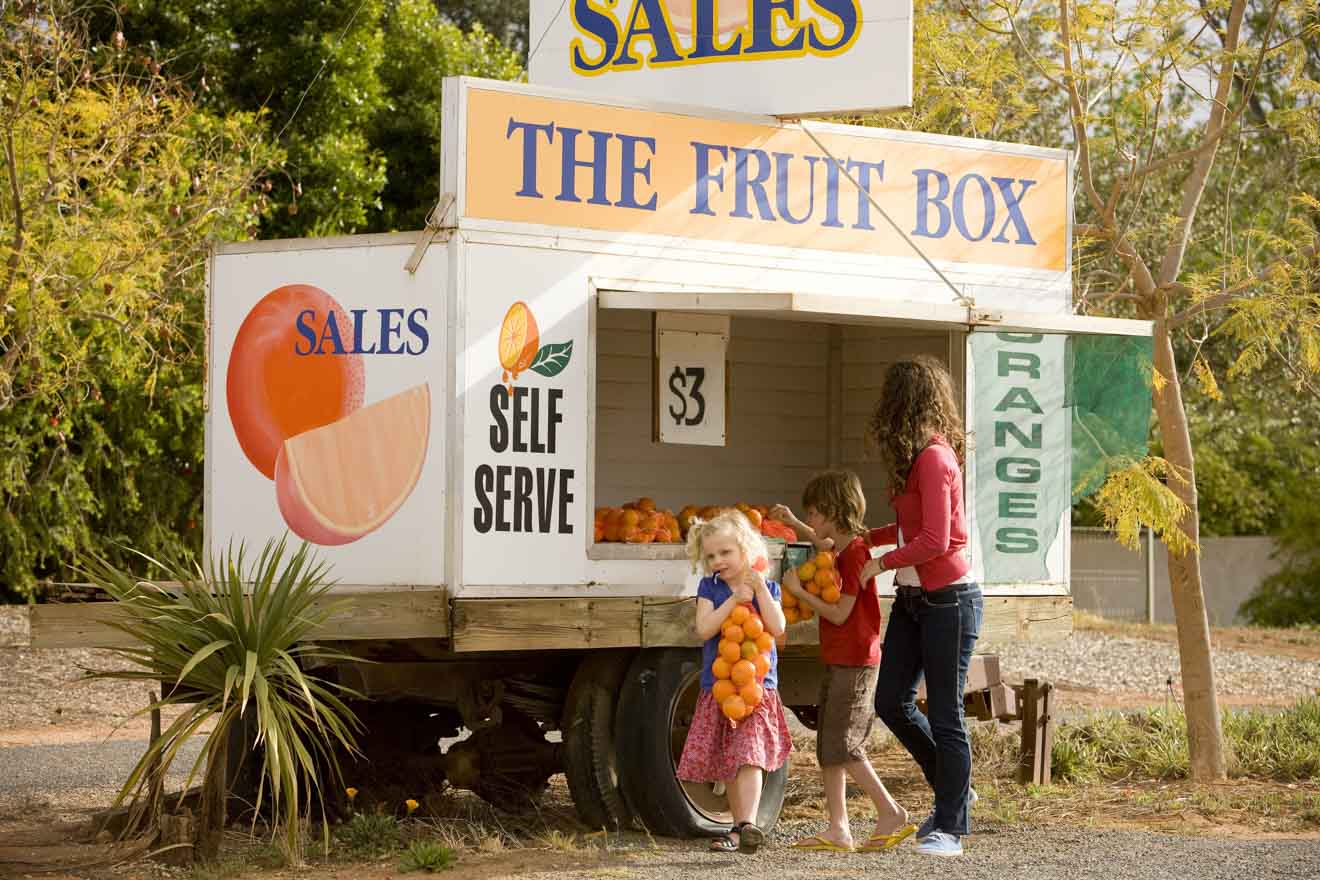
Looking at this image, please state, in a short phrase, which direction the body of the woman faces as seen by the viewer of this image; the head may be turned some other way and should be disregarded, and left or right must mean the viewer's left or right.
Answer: facing to the left of the viewer

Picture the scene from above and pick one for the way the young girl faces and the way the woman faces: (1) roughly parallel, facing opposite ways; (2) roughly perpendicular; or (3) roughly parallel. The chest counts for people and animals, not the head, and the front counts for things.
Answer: roughly perpendicular

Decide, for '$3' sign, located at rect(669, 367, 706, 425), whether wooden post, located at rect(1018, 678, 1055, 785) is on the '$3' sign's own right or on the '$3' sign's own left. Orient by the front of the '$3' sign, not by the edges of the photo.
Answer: on the '$3' sign's own left

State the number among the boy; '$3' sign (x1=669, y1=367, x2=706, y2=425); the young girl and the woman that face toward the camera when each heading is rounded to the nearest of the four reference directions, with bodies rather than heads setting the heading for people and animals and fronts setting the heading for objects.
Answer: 2

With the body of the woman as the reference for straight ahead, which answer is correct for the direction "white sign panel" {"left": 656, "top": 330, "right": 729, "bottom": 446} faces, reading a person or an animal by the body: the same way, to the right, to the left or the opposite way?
to the left

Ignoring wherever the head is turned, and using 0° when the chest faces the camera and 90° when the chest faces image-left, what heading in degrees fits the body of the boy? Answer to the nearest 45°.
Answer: approximately 90°

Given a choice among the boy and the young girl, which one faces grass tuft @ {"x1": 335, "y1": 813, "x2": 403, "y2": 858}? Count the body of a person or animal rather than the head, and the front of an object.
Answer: the boy

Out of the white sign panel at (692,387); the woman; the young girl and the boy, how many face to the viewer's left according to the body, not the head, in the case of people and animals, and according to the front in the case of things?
2

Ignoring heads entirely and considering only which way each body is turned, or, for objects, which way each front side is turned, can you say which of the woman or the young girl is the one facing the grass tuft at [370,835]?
the woman

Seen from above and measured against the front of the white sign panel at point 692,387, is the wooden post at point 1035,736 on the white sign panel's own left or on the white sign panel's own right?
on the white sign panel's own left

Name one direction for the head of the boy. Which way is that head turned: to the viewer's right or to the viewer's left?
to the viewer's left
